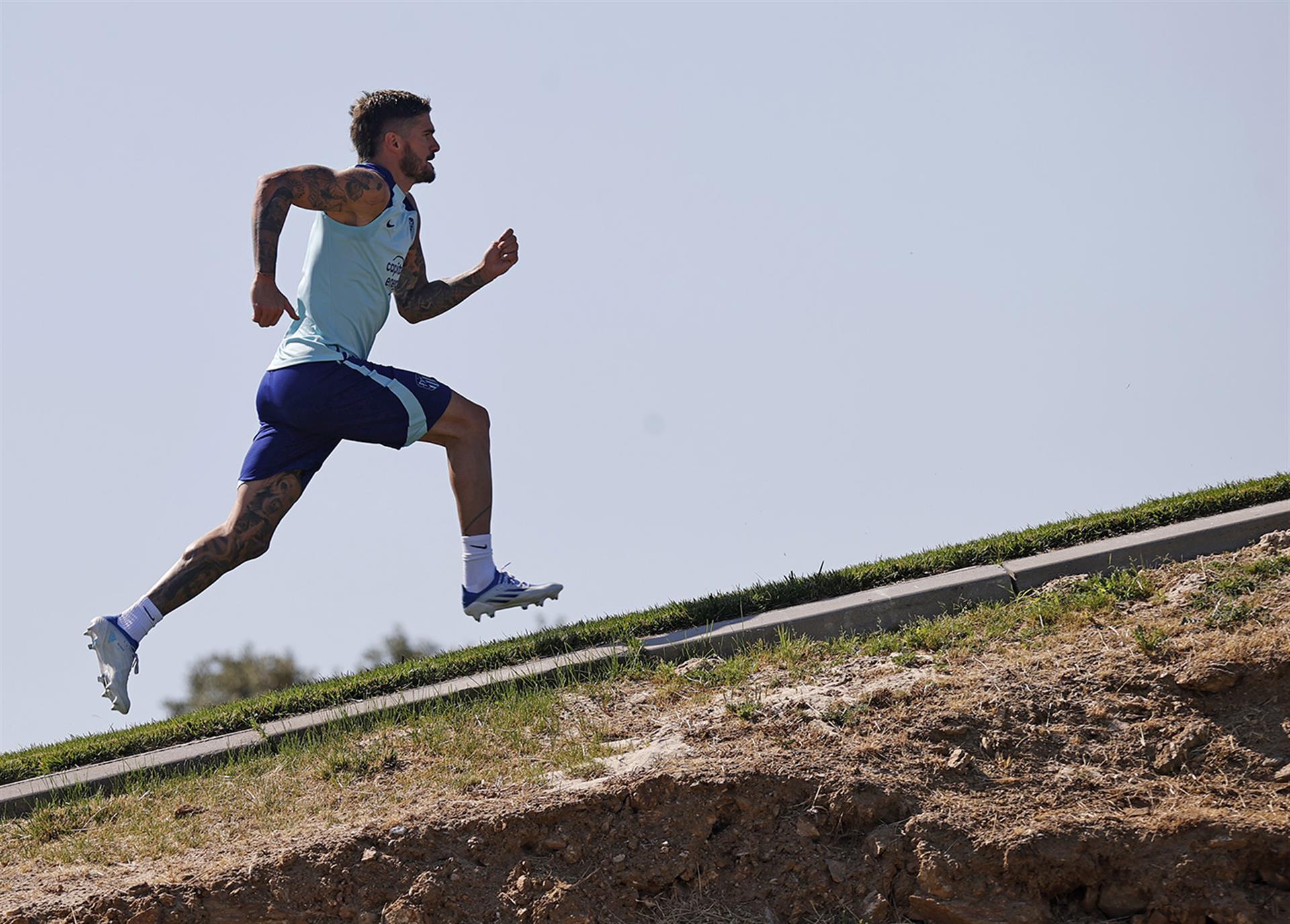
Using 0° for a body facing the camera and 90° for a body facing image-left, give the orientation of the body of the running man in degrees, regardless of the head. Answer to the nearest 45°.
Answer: approximately 270°

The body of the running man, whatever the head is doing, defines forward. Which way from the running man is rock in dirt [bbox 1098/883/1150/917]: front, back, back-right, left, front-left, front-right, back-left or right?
front-right

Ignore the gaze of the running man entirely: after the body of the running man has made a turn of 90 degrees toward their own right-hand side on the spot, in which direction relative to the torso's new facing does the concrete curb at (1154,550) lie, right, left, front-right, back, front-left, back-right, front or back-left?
left

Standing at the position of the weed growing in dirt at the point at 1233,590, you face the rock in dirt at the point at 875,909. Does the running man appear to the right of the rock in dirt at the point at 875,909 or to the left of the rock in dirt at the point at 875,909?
right

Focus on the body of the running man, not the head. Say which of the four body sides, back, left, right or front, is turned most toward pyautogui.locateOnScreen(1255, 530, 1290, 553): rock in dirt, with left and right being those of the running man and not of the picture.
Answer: front

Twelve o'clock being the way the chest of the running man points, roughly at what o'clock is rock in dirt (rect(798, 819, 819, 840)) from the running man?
The rock in dirt is roughly at 2 o'clock from the running man.

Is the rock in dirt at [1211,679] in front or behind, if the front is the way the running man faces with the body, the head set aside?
in front

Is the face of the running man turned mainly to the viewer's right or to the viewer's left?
to the viewer's right

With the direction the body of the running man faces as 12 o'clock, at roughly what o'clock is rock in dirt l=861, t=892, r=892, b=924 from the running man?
The rock in dirt is roughly at 2 o'clock from the running man.

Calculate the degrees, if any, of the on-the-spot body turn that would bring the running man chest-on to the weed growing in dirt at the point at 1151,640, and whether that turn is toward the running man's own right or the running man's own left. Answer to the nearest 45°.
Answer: approximately 45° to the running man's own right

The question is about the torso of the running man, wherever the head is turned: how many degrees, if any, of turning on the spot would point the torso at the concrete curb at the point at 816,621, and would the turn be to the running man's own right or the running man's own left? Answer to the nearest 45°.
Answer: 0° — they already face it
